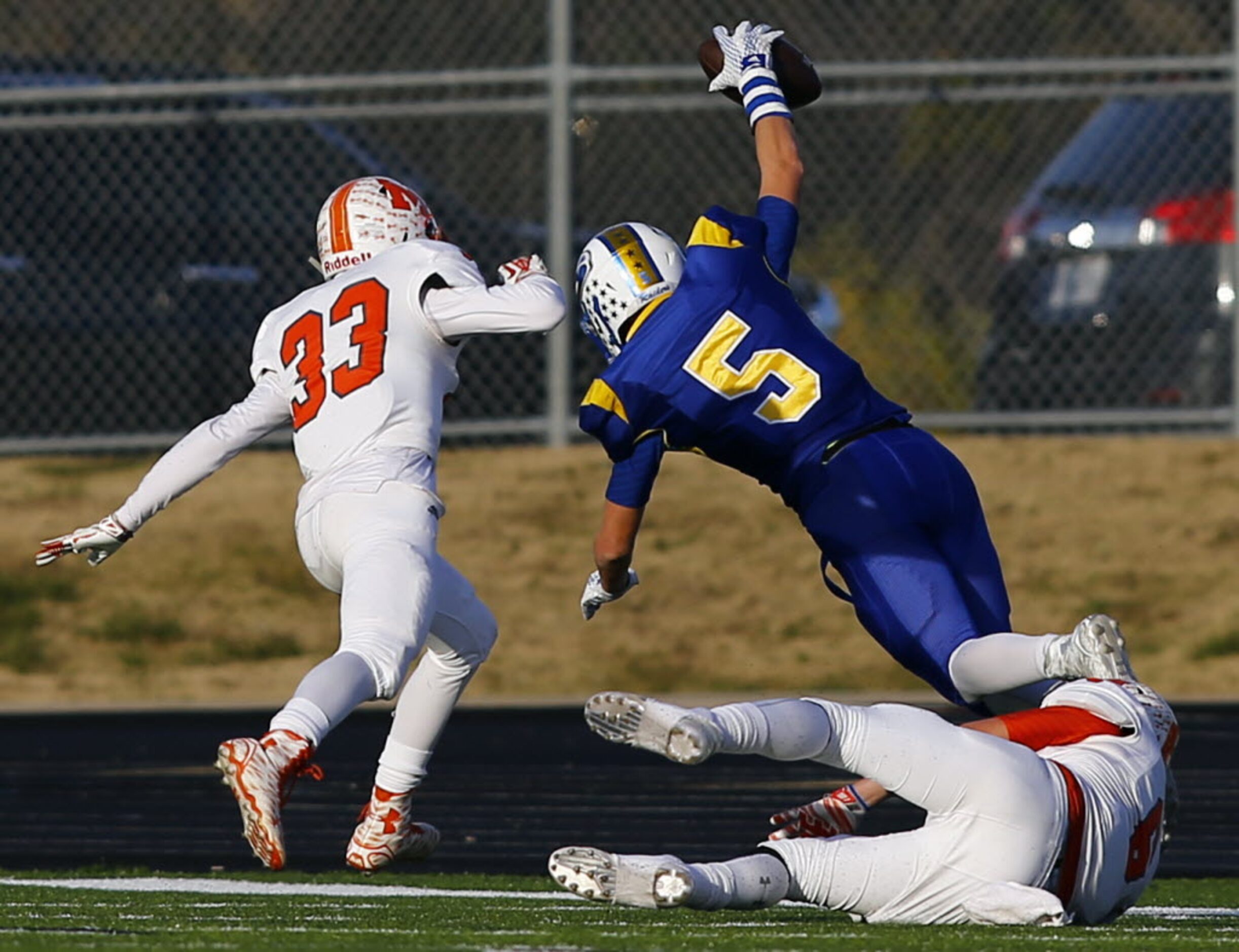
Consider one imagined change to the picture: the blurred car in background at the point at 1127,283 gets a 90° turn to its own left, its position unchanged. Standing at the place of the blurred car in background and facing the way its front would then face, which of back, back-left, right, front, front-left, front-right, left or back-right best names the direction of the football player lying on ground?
back-left

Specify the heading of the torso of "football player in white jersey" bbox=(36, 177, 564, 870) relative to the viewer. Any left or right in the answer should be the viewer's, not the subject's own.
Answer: facing away from the viewer and to the right of the viewer

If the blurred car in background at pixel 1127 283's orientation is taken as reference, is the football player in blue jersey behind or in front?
behind

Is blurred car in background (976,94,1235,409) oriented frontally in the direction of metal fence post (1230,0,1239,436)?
no

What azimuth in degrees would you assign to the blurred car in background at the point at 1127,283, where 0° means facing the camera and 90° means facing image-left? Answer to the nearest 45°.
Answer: approximately 225°

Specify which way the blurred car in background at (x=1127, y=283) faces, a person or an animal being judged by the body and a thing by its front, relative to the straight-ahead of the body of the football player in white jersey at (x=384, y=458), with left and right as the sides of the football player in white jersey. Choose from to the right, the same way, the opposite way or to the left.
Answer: the same way

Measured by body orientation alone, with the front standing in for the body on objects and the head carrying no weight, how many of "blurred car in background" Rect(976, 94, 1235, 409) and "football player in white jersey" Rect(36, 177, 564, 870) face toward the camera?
0

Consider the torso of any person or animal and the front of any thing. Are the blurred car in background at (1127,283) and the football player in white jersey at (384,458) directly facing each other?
no

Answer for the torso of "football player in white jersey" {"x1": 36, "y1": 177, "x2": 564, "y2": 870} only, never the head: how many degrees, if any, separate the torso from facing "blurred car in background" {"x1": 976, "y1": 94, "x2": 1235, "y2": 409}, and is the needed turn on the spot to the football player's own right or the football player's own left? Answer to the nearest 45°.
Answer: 0° — they already face it

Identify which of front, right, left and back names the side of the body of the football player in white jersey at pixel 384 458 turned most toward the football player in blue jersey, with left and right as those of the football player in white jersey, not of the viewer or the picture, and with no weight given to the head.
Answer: right
